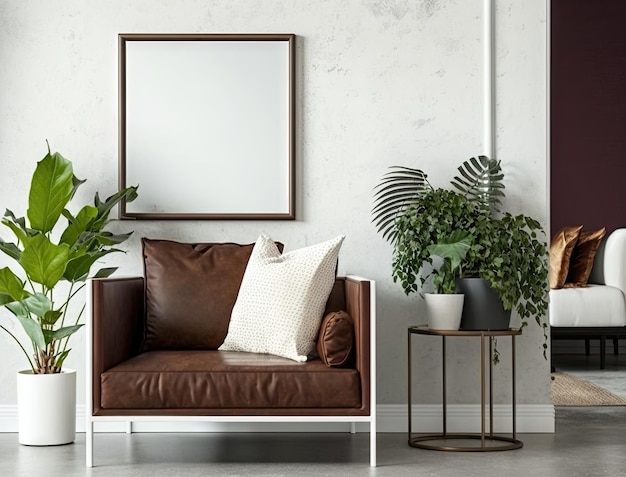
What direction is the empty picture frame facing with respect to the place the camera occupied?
facing the viewer

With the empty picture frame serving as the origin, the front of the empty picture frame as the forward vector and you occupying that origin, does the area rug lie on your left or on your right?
on your left

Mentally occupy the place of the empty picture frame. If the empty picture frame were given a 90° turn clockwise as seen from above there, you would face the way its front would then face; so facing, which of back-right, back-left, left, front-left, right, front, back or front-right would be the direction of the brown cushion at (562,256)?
back-right

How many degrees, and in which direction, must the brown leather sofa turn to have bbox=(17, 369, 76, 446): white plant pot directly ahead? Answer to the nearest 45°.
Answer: approximately 135° to its right

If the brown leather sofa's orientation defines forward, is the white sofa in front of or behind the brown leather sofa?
behind

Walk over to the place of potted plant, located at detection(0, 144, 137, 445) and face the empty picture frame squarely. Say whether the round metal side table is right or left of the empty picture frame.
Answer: right

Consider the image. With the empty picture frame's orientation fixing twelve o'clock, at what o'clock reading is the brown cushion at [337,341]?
The brown cushion is roughly at 11 o'clock from the empty picture frame.

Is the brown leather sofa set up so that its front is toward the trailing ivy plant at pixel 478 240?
no

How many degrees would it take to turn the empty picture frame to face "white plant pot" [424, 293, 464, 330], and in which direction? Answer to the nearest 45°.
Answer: approximately 45° to its left

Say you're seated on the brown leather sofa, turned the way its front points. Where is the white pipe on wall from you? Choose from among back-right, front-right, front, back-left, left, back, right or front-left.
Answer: back-left

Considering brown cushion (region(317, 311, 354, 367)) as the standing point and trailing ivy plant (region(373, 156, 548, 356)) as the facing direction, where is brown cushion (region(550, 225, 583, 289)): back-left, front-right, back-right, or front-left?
front-left

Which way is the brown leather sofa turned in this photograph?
toward the camera

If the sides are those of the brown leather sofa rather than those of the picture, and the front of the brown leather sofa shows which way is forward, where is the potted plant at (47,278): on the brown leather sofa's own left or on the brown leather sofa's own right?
on the brown leather sofa's own right

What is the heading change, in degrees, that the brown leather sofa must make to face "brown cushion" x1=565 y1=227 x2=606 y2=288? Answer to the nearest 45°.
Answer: approximately 135° to its left
